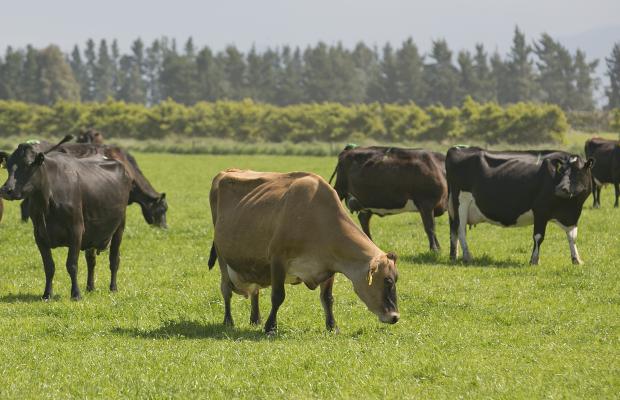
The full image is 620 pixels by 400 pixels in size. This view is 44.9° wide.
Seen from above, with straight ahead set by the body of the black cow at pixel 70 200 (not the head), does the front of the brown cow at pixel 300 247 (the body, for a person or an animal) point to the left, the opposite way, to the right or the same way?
to the left

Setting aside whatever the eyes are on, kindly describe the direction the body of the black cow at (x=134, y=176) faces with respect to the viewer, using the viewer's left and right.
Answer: facing to the right of the viewer

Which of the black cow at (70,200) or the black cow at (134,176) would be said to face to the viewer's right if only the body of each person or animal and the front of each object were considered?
the black cow at (134,176)

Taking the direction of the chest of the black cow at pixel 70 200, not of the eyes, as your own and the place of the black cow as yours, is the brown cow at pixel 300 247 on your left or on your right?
on your left

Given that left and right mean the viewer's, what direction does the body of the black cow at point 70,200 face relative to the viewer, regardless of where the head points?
facing the viewer and to the left of the viewer

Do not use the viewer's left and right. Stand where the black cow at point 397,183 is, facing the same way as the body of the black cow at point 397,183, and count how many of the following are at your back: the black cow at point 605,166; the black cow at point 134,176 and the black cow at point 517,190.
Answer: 1

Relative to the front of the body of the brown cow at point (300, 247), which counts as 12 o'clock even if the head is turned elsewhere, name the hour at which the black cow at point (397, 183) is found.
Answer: The black cow is roughly at 8 o'clock from the brown cow.

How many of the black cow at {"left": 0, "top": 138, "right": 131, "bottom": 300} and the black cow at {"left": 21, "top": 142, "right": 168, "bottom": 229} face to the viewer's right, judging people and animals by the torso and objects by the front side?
1

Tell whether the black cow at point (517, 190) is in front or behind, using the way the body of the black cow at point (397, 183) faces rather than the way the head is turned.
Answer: in front

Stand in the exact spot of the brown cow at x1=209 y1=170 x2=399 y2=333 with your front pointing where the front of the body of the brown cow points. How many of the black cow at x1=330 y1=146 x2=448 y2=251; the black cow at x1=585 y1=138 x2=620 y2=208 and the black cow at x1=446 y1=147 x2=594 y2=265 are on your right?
0

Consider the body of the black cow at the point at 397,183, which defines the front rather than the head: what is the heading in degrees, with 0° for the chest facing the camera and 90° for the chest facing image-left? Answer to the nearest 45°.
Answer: approximately 270°

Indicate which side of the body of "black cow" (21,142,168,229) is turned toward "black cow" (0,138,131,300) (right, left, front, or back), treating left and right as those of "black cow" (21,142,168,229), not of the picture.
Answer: right

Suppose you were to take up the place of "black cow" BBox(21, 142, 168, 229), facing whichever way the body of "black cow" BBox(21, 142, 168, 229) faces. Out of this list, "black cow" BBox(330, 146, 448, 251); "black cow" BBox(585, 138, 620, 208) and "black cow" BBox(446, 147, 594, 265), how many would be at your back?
0

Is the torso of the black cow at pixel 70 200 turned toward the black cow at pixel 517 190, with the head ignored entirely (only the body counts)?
no

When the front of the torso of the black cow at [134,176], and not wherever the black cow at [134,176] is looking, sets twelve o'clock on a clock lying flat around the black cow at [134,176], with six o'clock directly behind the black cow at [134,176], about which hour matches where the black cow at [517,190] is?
the black cow at [517,190] is roughly at 1 o'clock from the black cow at [134,176].

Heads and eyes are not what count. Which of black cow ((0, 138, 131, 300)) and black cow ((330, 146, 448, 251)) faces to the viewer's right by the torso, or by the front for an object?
black cow ((330, 146, 448, 251))

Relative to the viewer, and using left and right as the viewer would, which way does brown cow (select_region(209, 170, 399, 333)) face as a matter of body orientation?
facing the viewer and to the right of the viewer

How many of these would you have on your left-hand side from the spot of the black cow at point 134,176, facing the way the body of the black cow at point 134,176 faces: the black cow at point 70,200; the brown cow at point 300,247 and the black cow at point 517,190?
0

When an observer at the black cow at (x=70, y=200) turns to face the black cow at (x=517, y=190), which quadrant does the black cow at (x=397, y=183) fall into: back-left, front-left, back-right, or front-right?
front-left
